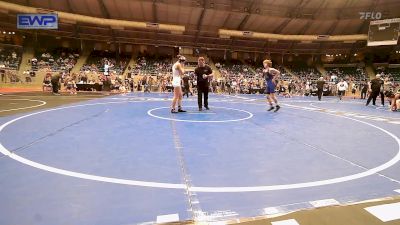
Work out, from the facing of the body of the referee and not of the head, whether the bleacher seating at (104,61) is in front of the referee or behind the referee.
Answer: behind

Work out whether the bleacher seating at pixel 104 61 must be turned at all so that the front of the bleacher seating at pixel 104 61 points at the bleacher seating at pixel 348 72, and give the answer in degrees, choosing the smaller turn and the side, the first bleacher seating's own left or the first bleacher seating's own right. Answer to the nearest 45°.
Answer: approximately 90° to the first bleacher seating's own left

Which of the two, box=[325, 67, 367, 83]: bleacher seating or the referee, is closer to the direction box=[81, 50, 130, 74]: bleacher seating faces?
the referee

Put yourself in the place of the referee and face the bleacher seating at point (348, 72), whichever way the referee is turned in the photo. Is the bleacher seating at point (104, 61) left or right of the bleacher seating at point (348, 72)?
left

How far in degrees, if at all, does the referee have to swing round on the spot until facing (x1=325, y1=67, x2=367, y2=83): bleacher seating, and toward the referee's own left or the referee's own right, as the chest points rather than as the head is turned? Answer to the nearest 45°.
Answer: approximately 135° to the referee's own left

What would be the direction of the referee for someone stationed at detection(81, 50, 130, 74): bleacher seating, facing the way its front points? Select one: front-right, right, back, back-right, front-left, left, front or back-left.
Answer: front

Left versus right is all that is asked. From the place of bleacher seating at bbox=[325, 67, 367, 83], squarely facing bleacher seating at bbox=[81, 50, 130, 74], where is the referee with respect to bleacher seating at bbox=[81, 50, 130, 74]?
left

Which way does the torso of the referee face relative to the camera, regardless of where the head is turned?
toward the camera

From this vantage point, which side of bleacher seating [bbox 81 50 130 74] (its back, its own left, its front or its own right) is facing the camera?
front

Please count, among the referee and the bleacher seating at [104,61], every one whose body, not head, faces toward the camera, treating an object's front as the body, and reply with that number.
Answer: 2
